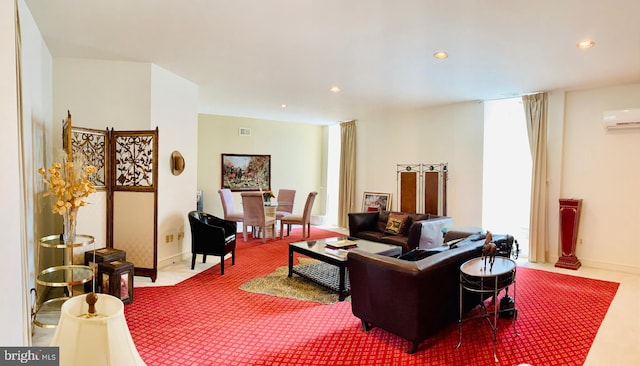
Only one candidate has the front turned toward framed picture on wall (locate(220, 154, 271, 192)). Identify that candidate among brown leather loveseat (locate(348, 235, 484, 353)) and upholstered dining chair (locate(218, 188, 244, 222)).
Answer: the brown leather loveseat

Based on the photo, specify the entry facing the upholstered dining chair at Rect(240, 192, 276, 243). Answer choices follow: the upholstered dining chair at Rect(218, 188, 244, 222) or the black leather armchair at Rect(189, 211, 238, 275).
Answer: the upholstered dining chair at Rect(218, 188, 244, 222)

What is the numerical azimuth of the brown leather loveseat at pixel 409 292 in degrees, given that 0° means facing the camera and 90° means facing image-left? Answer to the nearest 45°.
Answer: approximately 135°

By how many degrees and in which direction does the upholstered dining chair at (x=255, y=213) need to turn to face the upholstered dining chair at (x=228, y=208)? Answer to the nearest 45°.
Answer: approximately 90° to its left

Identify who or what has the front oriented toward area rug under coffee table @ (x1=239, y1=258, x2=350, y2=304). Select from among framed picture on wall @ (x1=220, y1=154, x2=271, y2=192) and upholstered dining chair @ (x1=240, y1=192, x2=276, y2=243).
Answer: the framed picture on wall

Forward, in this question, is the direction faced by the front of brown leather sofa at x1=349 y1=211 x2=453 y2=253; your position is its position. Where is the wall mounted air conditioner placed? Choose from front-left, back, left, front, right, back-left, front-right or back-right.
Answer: back-left

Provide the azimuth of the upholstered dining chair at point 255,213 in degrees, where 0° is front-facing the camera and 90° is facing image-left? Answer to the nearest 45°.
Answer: approximately 225°

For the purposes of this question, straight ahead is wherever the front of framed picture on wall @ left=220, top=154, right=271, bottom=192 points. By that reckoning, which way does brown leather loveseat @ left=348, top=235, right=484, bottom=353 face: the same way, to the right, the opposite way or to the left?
the opposite way

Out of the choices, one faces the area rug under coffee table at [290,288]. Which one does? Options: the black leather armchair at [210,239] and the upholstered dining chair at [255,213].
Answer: the black leather armchair

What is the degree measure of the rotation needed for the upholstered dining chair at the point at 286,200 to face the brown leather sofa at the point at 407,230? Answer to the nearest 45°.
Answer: approximately 90° to its left

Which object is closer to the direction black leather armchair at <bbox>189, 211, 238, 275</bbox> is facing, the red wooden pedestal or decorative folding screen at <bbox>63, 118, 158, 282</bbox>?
the red wooden pedestal
